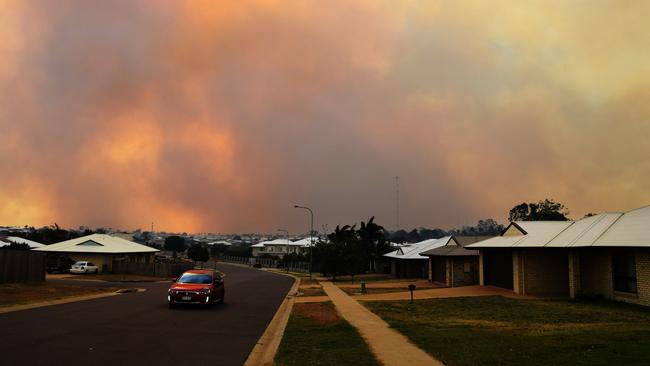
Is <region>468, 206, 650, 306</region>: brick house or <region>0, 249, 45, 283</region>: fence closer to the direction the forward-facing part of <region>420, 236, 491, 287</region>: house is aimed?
the fence

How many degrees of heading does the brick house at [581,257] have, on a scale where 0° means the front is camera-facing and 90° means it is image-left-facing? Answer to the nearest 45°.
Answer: approximately 45°

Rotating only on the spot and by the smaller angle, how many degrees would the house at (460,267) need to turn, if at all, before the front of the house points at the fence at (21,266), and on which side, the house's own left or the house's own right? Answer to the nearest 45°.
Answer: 0° — it already faces it

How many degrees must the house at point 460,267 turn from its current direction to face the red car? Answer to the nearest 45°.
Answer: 0° — it already faces it

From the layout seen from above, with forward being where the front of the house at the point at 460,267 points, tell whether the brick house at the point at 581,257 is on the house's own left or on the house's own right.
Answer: on the house's own left

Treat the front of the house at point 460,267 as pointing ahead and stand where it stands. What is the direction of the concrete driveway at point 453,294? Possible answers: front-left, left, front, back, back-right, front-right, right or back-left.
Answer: front-left

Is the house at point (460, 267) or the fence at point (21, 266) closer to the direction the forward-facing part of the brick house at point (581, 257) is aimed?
the fence

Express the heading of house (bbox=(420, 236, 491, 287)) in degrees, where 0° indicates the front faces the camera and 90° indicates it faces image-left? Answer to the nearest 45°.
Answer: approximately 45°
